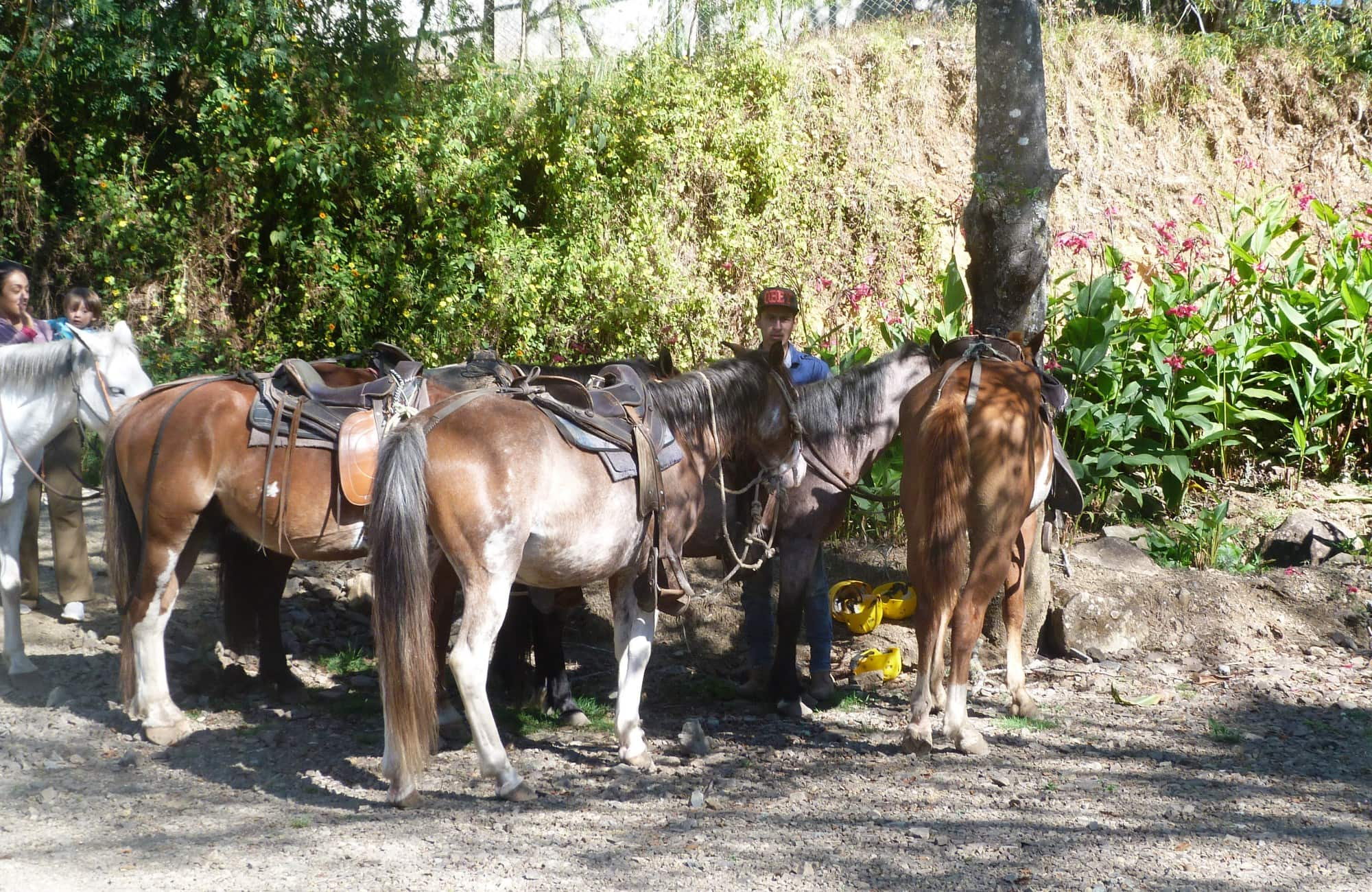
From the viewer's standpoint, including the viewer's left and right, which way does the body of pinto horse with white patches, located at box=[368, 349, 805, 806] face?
facing away from the viewer and to the right of the viewer

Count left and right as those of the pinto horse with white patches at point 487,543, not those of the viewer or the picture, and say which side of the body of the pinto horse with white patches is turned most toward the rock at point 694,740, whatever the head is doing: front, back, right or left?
front

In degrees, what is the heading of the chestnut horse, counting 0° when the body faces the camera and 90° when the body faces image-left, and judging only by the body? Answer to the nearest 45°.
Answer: approximately 180°

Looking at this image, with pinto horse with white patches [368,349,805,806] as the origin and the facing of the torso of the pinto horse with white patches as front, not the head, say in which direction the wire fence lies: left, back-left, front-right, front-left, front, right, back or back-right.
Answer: front-left

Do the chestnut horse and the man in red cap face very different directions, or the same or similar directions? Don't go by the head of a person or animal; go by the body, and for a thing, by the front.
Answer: very different directions

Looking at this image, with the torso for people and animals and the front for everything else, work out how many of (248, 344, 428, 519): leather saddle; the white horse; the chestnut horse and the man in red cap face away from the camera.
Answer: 1

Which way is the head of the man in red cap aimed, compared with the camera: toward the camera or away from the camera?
toward the camera

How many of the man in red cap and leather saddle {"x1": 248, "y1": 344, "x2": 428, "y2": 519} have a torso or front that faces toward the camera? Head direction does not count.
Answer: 1

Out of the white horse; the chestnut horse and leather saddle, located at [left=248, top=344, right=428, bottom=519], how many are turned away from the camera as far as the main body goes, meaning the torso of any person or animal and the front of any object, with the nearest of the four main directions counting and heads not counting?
1

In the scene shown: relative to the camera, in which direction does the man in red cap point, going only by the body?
toward the camera

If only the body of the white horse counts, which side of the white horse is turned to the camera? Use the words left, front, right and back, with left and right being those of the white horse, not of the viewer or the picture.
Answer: right
